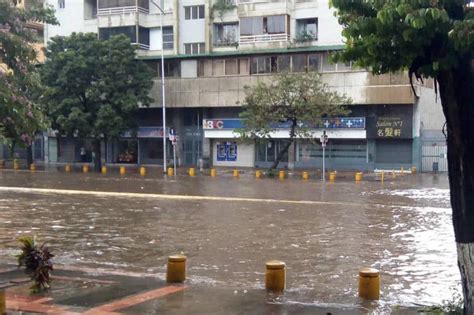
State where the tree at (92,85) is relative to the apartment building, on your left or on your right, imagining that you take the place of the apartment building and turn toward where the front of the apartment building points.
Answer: on your right

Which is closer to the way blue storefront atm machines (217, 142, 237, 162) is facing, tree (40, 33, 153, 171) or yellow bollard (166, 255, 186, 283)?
the yellow bollard

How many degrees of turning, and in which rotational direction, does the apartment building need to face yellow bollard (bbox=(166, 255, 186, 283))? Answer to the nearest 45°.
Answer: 0° — it already faces it

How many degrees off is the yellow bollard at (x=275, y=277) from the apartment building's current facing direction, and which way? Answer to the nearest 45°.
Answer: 0° — it already faces it

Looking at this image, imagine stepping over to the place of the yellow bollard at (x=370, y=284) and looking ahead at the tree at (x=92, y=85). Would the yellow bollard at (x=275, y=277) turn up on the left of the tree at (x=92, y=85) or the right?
left

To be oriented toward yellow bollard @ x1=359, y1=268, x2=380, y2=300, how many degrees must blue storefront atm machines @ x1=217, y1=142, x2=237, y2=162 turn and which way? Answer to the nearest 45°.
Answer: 0° — it already faces it

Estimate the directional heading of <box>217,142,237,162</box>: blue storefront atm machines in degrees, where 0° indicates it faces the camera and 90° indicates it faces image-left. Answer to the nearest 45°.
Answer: approximately 0°

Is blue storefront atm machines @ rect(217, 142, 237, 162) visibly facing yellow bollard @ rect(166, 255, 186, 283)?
yes

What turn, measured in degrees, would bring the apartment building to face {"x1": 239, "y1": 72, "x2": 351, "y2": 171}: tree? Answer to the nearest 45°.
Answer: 0° — it already faces it

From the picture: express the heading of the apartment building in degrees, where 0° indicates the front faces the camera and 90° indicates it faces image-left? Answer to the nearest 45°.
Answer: approximately 0°
